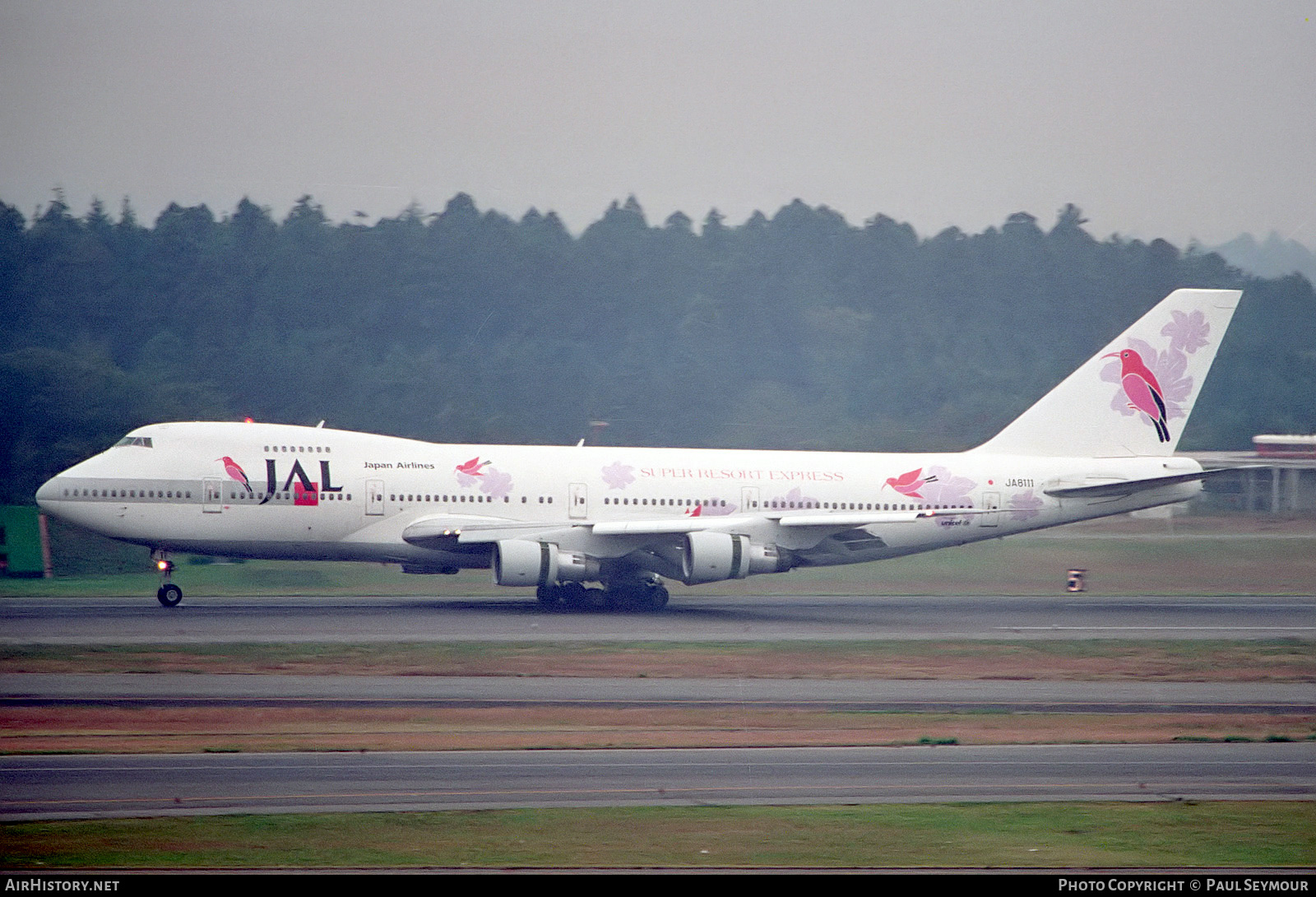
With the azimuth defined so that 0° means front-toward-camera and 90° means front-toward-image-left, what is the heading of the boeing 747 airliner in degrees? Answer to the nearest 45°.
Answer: approximately 90°
